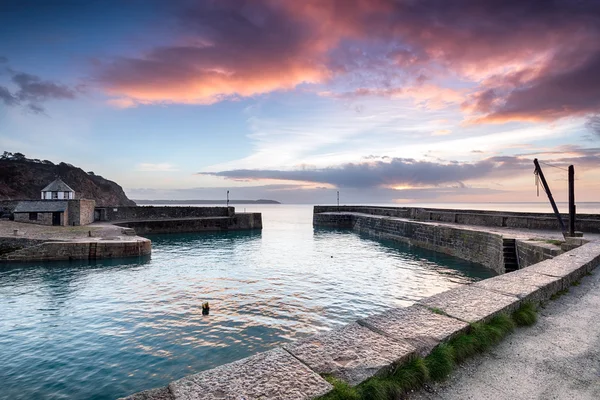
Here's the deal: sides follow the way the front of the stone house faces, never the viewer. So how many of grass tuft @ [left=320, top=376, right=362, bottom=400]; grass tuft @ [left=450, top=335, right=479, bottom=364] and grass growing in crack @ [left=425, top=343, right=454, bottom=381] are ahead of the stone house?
3

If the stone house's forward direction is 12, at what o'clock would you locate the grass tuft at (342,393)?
The grass tuft is roughly at 12 o'clock from the stone house.

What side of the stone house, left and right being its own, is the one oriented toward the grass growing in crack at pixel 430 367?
front

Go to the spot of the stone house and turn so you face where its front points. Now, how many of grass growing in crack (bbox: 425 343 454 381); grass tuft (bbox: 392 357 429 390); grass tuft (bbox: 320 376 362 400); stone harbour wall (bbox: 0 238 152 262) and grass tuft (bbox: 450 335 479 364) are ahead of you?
5

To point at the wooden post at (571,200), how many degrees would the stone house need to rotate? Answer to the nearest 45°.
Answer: approximately 45° to its left

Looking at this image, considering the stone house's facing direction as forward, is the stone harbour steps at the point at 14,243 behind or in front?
in front

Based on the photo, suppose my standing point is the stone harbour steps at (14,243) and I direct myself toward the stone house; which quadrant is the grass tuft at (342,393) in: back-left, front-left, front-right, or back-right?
back-right

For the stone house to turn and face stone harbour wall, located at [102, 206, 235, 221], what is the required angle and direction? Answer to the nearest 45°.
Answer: approximately 135° to its left

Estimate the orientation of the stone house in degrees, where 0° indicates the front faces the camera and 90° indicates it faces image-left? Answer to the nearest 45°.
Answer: approximately 0°

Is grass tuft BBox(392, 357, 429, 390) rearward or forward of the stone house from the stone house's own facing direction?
forward

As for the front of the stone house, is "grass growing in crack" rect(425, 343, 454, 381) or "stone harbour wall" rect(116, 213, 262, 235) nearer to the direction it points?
the grass growing in crack

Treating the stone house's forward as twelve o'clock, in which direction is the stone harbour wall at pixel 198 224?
The stone harbour wall is roughly at 9 o'clock from the stone house.

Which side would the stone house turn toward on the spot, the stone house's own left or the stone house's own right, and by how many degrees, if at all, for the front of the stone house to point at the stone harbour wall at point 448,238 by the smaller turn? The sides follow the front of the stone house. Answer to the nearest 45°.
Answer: approximately 45° to the stone house's own left

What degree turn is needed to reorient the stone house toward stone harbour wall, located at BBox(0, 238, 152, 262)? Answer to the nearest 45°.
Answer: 0° — it already faces it
